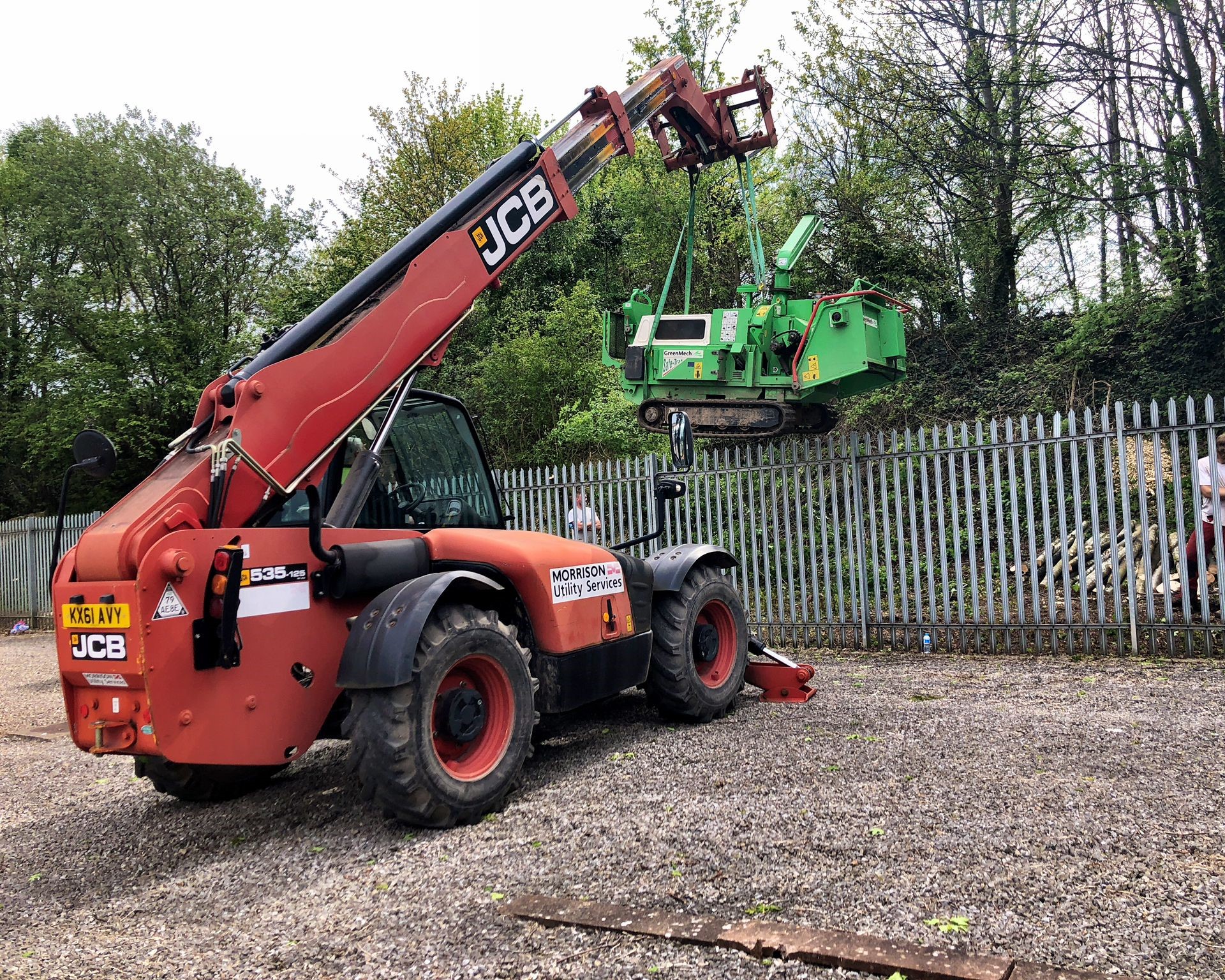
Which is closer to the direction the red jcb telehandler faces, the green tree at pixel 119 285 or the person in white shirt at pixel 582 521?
the person in white shirt

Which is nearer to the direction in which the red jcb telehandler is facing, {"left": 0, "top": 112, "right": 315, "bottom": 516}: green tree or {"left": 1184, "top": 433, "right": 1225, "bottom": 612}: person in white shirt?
the person in white shirt

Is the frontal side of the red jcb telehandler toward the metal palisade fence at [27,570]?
no

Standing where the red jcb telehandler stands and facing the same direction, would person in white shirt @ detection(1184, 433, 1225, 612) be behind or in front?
in front

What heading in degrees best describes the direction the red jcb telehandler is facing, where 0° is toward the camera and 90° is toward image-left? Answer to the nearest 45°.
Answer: approximately 225°

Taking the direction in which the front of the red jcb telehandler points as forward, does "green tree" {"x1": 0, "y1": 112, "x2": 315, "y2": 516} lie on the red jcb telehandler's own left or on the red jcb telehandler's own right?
on the red jcb telehandler's own left

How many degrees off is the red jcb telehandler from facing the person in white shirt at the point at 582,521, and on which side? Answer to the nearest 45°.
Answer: approximately 45° to its left

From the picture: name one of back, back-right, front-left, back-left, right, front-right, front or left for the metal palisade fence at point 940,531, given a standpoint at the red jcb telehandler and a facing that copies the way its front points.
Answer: front

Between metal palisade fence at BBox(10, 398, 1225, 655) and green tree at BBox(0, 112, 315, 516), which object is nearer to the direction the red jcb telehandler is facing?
the metal palisade fence

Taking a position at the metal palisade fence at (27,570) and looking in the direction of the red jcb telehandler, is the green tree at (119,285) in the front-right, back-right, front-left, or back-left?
back-left
